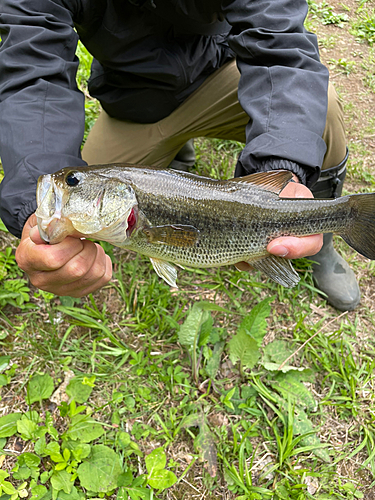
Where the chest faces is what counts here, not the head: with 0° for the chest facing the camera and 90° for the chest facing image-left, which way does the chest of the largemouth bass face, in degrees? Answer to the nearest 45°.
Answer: approximately 90°

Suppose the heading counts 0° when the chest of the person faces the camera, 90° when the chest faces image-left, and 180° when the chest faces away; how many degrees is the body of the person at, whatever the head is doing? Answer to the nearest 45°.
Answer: approximately 0°
